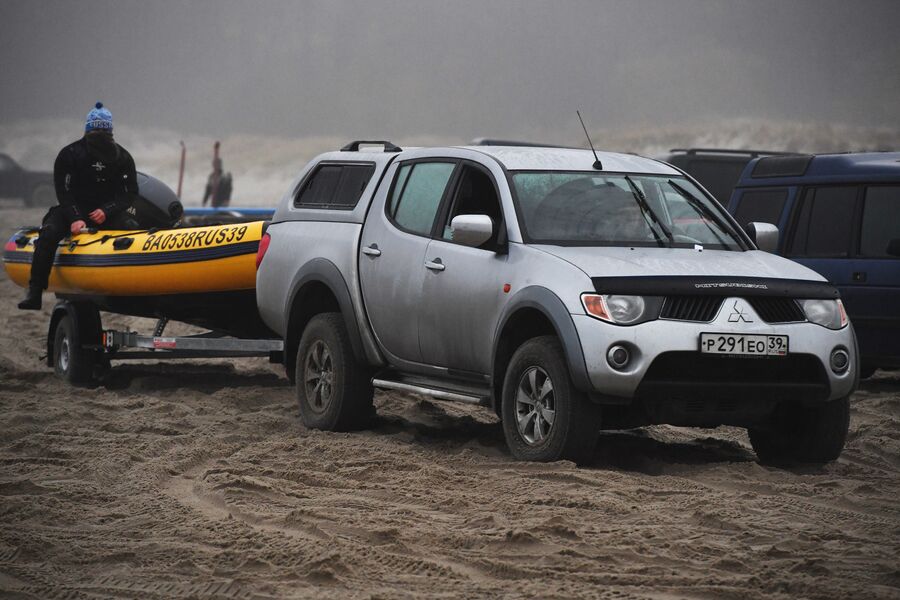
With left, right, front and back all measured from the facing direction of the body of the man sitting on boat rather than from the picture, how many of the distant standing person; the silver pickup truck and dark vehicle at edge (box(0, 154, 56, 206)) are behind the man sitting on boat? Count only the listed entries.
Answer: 2

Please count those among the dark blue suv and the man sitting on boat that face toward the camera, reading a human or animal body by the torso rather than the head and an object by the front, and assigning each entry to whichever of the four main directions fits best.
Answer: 1

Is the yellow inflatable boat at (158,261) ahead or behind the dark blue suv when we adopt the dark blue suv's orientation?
behind

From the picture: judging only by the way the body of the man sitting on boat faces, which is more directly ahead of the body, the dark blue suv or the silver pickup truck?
the silver pickup truck

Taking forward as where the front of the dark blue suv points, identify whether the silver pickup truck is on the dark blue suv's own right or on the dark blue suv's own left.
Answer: on the dark blue suv's own right

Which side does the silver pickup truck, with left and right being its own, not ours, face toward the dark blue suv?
left

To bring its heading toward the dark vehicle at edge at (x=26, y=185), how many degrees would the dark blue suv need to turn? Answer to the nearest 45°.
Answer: approximately 135° to its left

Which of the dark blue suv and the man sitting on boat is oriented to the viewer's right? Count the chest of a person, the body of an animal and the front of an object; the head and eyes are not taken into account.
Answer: the dark blue suv

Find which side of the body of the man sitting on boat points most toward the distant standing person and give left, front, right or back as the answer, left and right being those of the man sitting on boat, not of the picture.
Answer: back

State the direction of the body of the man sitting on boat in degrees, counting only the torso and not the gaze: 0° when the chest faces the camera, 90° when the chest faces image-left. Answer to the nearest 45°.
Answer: approximately 0°

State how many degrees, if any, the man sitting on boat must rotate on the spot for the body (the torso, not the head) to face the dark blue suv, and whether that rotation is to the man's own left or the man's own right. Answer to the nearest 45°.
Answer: approximately 45° to the man's own left

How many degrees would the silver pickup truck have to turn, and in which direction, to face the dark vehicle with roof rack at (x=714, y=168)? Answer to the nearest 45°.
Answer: approximately 135° to its left

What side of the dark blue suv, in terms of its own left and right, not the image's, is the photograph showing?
right
